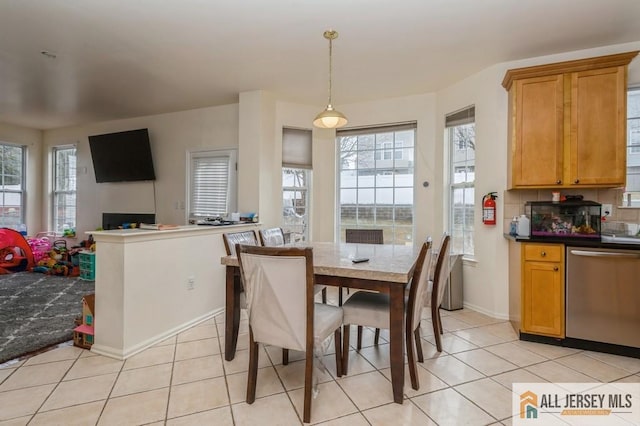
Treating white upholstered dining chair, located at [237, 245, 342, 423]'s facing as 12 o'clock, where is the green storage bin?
The green storage bin is roughly at 9 o'clock from the white upholstered dining chair.

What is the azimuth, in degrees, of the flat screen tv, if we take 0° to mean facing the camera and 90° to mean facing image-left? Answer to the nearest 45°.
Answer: approximately 45°

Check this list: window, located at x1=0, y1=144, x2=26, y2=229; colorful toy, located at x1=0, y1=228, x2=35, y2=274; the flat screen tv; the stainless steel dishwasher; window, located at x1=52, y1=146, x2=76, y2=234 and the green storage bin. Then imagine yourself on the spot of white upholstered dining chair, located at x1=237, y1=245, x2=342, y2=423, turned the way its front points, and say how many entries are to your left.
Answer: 5

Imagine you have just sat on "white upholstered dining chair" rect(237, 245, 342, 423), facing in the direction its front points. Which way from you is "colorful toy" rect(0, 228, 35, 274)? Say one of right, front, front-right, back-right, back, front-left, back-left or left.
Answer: left

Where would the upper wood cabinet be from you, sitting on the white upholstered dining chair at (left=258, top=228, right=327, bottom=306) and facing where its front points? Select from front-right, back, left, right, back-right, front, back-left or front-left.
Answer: front-left

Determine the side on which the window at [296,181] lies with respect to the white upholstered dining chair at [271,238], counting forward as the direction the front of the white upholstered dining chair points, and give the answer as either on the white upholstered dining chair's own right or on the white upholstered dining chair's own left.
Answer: on the white upholstered dining chair's own left

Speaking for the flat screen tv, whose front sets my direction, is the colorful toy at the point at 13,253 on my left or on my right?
on my right

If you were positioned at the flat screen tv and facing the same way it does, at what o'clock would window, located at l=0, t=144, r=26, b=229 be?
The window is roughly at 3 o'clock from the flat screen tv.

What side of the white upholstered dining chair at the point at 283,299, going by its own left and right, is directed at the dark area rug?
left

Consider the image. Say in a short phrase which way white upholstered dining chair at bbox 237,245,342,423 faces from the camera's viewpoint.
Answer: facing away from the viewer and to the right of the viewer

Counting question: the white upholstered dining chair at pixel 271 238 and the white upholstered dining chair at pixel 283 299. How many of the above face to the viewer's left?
0

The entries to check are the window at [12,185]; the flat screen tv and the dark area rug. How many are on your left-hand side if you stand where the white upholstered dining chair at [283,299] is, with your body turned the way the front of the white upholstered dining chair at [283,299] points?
3

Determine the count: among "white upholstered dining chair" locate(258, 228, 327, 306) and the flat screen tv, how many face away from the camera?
0

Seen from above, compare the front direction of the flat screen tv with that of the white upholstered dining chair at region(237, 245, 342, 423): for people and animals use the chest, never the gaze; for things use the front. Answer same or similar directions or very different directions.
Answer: very different directions

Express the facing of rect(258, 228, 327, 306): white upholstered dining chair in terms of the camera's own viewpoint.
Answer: facing the viewer and to the right of the viewer

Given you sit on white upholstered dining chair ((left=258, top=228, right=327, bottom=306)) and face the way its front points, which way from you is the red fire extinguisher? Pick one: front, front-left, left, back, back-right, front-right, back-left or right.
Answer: front-left

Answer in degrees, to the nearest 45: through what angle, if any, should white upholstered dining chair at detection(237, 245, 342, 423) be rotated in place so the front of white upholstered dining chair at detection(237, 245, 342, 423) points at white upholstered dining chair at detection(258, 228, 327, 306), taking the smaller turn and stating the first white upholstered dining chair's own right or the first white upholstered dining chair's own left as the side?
approximately 45° to the first white upholstered dining chair's own left
